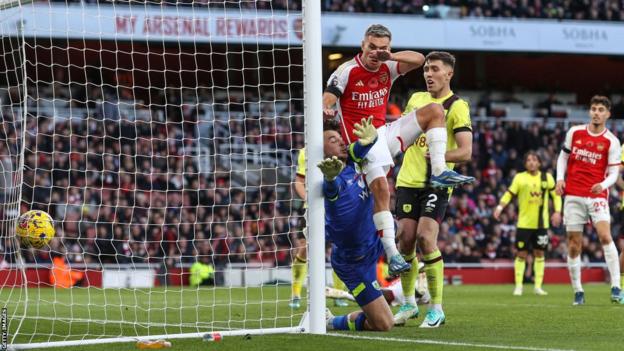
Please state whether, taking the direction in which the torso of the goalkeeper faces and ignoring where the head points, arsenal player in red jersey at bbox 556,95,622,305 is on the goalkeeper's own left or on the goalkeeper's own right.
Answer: on the goalkeeper's own left

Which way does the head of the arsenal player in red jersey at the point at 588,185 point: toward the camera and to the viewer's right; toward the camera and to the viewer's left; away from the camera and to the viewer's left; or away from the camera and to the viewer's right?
toward the camera and to the viewer's left

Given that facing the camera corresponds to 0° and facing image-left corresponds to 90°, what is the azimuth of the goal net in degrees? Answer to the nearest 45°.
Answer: approximately 270°

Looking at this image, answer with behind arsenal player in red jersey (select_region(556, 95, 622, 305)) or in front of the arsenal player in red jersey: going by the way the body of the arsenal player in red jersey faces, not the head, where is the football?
in front

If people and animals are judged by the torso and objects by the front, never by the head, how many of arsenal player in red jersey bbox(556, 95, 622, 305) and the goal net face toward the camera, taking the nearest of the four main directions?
1
